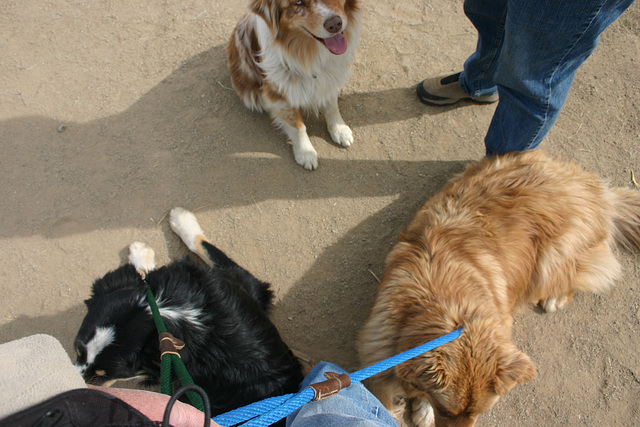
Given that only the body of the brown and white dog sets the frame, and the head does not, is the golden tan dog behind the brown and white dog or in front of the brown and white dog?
in front

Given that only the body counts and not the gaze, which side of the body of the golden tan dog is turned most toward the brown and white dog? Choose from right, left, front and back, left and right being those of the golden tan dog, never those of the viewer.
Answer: right

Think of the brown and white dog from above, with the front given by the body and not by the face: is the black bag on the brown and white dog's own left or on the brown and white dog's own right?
on the brown and white dog's own right

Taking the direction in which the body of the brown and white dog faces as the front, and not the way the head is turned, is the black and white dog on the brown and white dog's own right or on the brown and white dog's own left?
on the brown and white dog's own right

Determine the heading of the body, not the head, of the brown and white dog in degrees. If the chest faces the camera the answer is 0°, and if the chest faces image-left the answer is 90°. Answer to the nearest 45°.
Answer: approximately 315°

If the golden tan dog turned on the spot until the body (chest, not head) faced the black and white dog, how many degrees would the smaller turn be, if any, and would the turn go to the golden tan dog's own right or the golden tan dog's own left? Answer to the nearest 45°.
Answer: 0° — it already faces it

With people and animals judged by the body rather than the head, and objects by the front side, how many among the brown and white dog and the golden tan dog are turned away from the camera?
0

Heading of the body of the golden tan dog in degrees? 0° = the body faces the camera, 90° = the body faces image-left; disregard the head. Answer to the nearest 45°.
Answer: approximately 45°
